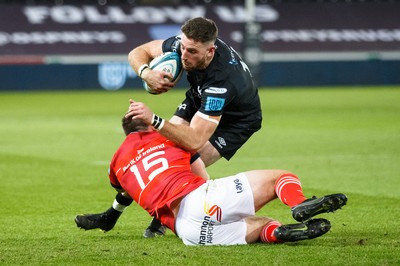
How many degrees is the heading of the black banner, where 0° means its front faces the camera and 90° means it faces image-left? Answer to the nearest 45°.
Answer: approximately 0°
